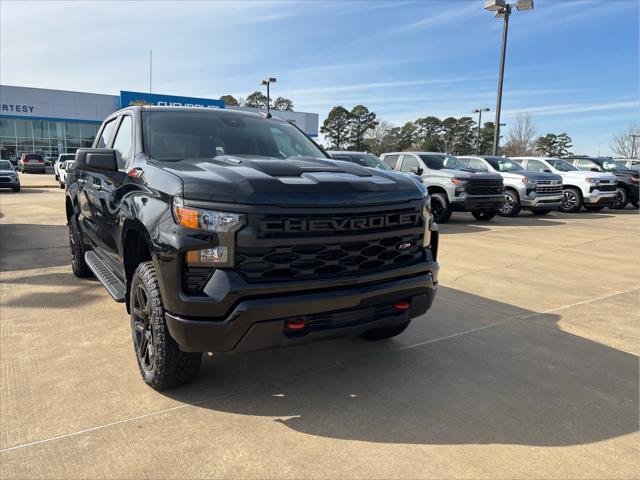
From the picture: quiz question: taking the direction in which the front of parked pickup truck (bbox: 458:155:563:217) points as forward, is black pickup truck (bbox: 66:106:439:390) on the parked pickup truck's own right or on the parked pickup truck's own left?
on the parked pickup truck's own right

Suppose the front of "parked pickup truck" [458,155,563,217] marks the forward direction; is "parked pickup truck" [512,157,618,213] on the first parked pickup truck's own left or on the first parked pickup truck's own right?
on the first parked pickup truck's own left

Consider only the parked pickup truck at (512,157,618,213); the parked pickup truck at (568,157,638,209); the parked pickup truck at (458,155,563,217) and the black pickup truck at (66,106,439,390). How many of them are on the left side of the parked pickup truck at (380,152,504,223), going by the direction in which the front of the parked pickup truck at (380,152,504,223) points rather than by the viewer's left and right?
3

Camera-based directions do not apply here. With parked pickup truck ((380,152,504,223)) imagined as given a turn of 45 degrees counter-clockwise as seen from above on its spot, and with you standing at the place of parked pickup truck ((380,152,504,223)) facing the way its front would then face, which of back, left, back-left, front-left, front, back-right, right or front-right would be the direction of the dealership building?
back-left

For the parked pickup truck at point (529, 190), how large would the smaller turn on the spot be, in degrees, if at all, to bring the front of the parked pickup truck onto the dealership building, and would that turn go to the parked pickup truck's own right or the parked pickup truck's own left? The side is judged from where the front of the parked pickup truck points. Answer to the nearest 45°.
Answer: approximately 180°

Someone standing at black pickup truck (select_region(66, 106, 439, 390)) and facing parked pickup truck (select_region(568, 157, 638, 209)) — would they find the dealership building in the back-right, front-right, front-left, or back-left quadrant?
front-left

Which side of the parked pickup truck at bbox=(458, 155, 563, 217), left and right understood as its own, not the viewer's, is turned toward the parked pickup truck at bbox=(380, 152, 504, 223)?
right

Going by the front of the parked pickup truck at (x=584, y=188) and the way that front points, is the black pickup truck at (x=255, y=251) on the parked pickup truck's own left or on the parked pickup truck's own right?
on the parked pickup truck's own right

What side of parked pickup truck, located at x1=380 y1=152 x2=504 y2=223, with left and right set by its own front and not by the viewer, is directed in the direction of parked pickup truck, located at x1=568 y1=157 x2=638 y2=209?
left

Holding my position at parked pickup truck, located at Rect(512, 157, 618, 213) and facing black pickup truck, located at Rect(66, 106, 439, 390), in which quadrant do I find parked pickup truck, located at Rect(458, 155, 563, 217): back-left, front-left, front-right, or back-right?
front-right

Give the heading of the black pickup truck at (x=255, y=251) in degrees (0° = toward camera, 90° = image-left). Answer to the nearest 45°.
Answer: approximately 315°

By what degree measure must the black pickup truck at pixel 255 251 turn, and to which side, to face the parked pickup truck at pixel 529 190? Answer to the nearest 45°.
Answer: approximately 90° to its left

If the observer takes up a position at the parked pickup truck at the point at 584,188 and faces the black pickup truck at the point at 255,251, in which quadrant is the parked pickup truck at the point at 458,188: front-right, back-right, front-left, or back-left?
front-right

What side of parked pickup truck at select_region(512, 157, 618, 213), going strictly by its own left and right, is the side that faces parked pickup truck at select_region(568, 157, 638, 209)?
left

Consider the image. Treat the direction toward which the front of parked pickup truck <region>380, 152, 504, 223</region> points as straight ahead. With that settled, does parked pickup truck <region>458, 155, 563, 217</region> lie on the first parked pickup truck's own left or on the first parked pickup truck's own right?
on the first parked pickup truck's own left
